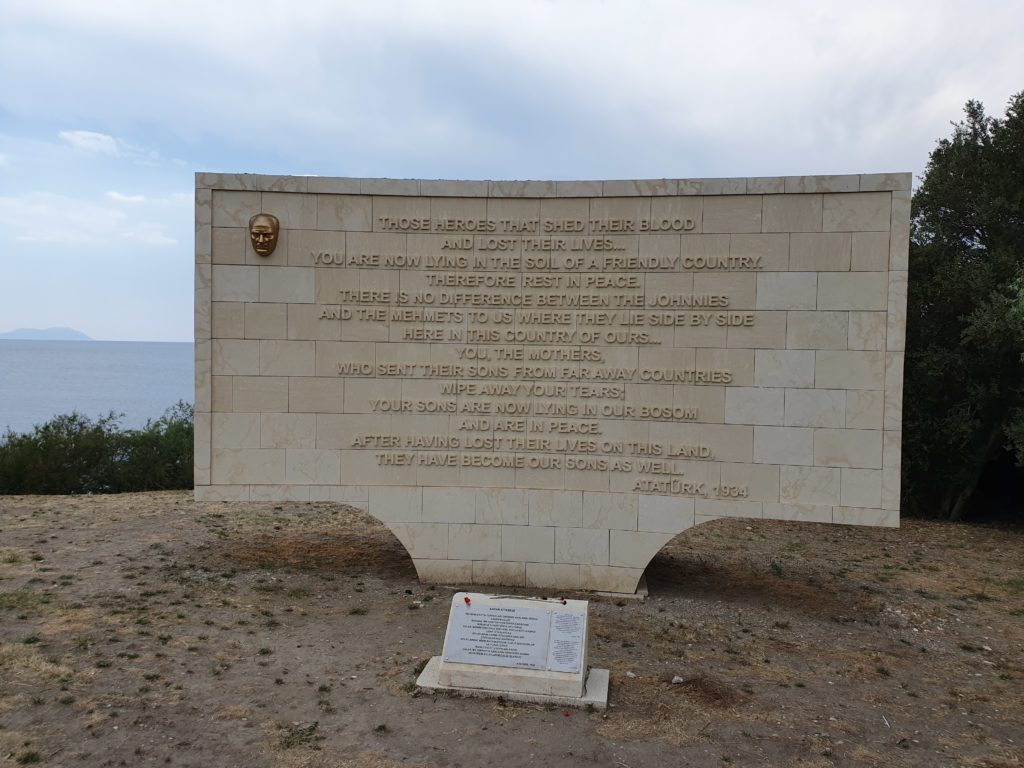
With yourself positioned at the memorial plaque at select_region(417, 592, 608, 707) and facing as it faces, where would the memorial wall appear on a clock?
The memorial wall is roughly at 6 o'clock from the memorial plaque.

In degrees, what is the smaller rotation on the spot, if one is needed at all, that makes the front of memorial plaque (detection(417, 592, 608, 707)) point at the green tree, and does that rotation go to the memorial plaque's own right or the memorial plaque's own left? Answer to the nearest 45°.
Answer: approximately 135° to the memorial plaque's own left

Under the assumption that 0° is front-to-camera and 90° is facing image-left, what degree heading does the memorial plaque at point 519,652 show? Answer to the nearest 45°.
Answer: approximately 0°

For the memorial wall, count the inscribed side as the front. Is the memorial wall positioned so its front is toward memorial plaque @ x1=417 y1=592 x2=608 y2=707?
yes

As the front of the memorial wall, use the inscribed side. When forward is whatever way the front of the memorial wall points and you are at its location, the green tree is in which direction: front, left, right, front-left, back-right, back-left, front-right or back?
back-left

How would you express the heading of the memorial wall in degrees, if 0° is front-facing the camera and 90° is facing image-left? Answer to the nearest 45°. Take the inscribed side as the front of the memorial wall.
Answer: approximately 0°

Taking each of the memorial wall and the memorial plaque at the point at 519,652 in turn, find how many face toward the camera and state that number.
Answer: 2
